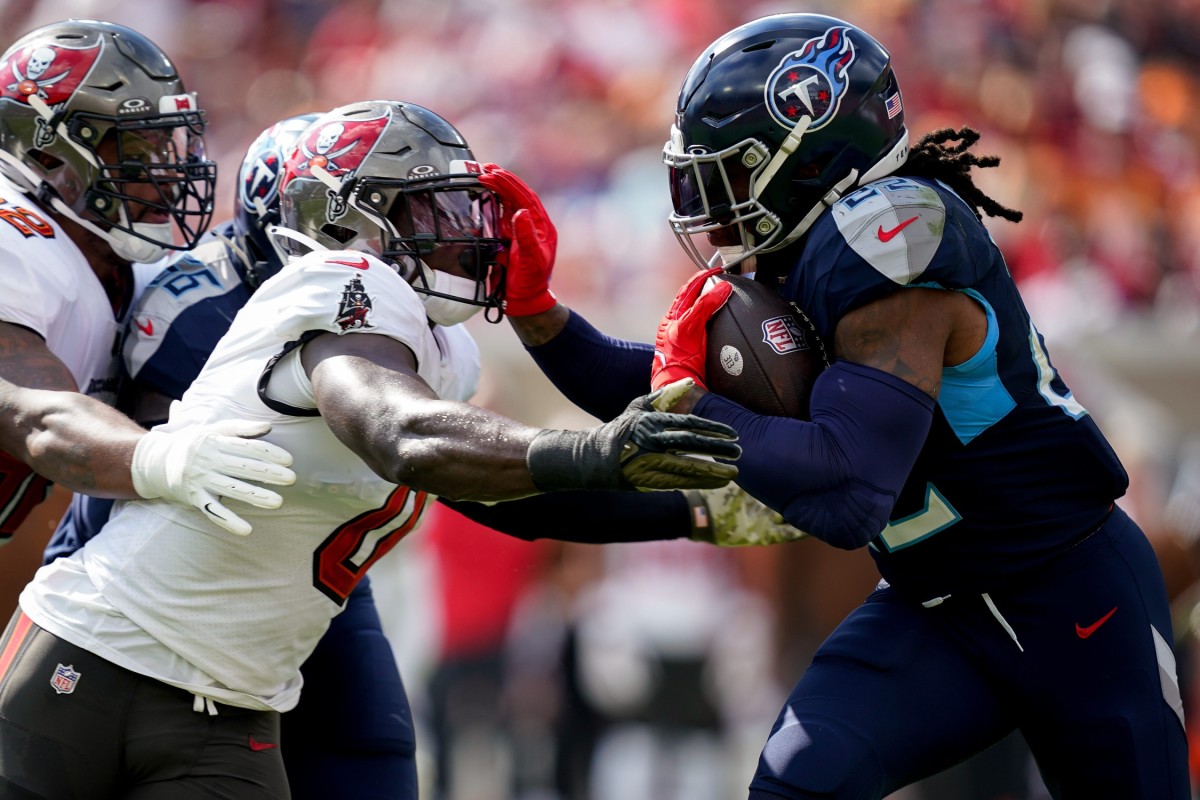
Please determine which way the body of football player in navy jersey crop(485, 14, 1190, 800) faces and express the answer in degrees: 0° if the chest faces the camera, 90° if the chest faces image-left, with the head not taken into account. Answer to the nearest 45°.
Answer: approximately 90°

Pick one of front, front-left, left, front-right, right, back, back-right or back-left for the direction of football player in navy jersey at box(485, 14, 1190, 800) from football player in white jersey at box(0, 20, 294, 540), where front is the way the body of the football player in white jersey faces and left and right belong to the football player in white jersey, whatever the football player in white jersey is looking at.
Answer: front-right

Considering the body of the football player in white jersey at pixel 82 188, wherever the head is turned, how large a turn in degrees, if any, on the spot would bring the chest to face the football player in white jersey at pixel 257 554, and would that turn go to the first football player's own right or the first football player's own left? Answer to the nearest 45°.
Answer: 0° — they already face them

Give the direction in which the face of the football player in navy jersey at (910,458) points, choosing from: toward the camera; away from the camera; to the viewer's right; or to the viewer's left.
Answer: to the viewer's left

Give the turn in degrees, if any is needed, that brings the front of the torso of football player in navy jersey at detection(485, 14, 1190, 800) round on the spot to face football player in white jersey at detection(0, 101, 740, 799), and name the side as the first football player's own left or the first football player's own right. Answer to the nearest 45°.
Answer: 0° — they already face them

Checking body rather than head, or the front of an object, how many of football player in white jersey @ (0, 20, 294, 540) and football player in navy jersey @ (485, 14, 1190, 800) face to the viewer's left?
1

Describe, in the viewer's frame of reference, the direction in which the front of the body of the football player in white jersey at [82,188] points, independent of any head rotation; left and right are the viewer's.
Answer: facing to the right of the viewer

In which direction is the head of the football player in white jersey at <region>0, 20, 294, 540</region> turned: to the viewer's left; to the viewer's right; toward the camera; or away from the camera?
to the viewer's right

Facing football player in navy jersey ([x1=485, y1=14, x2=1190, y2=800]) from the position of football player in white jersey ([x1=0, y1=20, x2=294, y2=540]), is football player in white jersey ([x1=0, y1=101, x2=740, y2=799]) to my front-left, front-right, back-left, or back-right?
front-right

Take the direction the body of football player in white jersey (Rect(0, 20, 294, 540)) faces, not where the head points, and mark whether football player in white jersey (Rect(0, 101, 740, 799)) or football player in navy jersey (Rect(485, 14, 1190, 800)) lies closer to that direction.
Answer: the football player in navy jersey

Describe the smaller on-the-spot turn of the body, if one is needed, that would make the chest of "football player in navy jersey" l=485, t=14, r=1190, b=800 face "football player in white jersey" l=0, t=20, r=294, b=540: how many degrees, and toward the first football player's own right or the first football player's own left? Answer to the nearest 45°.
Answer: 0° — they already face them

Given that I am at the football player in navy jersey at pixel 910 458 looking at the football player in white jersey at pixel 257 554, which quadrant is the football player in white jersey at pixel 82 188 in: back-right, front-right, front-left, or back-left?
front-right
